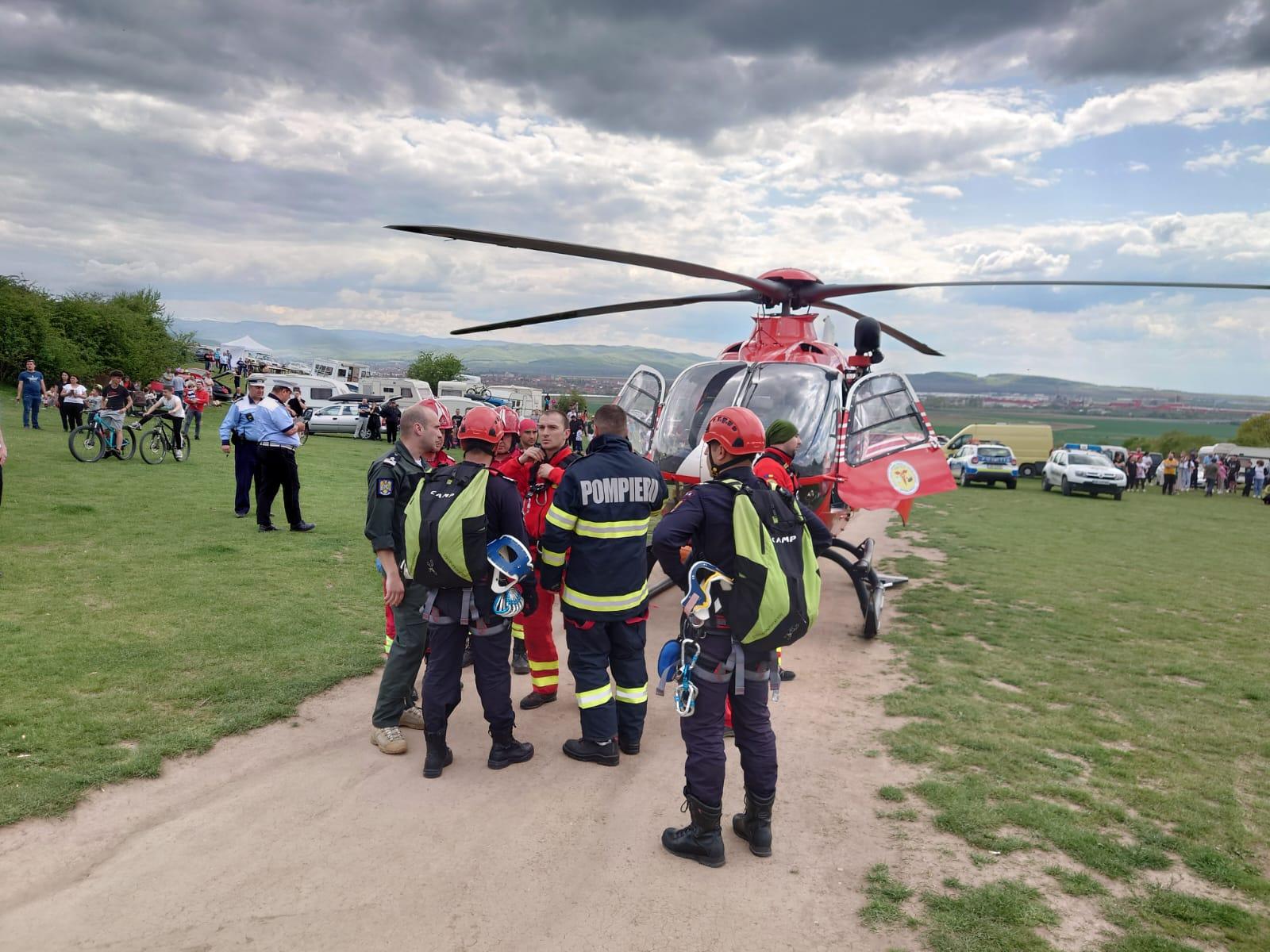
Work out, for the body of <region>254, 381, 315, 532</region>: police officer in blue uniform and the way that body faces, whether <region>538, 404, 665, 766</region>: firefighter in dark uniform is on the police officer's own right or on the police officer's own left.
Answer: on the police officer's own right

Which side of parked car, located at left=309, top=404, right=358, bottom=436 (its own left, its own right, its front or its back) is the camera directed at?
left

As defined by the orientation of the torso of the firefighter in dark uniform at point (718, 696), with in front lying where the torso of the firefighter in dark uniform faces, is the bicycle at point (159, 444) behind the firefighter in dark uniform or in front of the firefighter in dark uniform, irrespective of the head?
in front

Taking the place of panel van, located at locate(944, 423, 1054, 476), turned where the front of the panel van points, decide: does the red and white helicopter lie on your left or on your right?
on your left

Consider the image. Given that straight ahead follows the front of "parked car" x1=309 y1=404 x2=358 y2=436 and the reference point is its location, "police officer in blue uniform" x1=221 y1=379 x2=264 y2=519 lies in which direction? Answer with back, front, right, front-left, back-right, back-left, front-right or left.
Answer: left

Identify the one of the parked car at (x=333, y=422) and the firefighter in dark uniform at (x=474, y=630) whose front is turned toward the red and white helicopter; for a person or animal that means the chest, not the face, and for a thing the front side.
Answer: the firefighter in dark uniform

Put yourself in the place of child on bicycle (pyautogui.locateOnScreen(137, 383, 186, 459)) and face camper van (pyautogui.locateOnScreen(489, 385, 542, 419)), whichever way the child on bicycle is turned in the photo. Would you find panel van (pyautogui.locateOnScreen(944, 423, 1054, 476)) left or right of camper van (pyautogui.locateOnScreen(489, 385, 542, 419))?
right

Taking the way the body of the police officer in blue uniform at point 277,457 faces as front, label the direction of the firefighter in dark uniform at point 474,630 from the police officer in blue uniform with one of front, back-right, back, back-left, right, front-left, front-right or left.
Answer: right

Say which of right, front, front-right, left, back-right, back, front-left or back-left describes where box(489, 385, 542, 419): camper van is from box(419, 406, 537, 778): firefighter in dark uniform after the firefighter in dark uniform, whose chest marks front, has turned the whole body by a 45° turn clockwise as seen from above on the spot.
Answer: left

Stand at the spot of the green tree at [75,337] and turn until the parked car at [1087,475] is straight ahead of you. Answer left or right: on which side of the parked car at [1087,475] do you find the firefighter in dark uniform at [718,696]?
right

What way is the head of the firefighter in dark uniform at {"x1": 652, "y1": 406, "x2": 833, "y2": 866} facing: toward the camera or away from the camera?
away from the camera

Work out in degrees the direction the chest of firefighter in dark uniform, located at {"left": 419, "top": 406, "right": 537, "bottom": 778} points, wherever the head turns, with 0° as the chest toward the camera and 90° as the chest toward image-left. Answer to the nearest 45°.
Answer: approximately 225°

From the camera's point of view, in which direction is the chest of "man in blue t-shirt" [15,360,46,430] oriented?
toward the camera

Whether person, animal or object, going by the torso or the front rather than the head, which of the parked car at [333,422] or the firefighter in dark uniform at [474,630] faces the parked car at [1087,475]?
the firefighter in dark uniform
